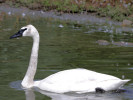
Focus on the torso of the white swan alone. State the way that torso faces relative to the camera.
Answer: to the viewer's left
